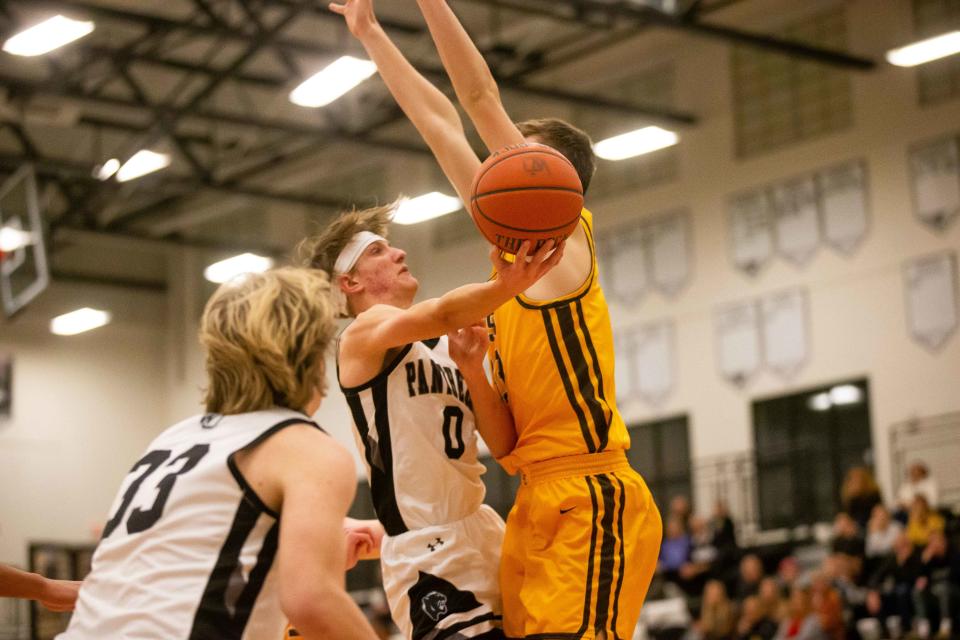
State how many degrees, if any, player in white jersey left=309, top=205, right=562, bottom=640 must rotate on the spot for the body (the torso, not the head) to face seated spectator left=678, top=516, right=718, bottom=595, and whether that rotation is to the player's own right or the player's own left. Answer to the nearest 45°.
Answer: approximately 135° to the player's own left

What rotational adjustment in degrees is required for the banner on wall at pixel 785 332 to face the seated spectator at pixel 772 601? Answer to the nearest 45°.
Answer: approximately 45° to its left

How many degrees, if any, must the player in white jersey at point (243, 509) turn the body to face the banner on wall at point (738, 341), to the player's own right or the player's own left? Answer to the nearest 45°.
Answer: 0° — they already face it

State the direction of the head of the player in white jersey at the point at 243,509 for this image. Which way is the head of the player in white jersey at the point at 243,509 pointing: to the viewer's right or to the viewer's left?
to the viewer's right

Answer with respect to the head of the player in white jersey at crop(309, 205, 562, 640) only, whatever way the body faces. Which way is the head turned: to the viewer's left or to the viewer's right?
to the viewer's right

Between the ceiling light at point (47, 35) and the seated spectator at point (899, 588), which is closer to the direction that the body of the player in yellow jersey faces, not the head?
the ceiling light

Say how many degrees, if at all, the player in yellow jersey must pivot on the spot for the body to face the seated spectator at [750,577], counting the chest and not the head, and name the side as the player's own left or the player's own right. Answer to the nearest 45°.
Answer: approximately 90° to the player's own right

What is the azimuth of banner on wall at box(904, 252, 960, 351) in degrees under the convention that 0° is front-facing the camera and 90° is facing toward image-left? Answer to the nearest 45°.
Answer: approximately 45°
